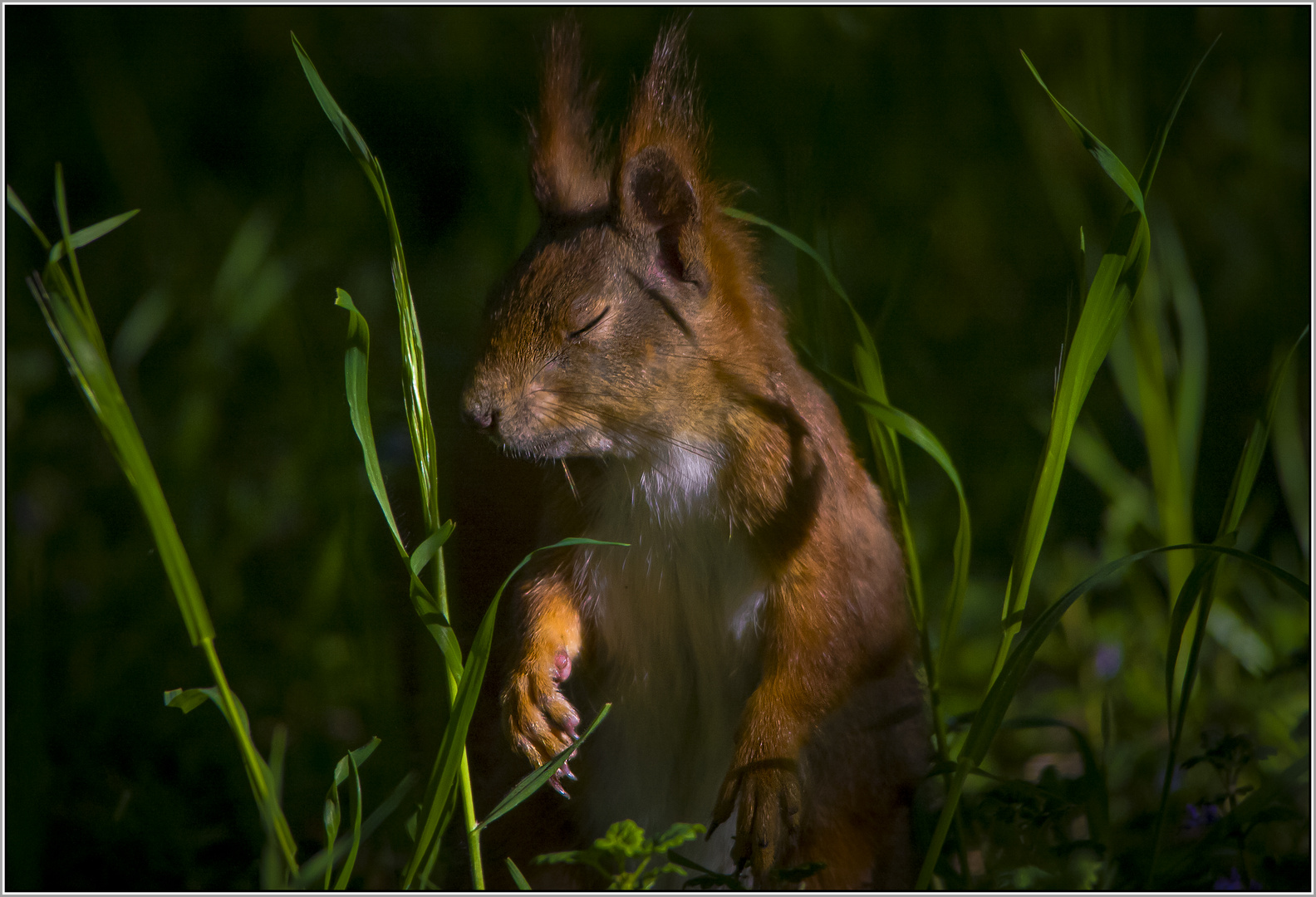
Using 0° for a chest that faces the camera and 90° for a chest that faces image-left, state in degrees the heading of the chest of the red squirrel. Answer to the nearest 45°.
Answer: approximately 45°
